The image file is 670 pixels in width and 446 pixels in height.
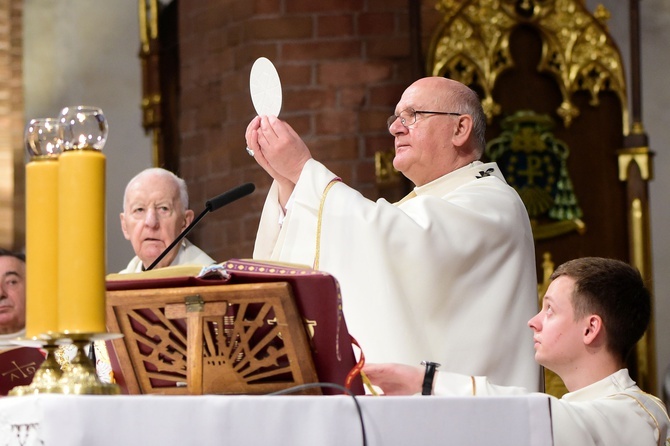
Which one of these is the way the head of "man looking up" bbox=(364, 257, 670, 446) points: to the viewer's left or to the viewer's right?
to the viewer's left

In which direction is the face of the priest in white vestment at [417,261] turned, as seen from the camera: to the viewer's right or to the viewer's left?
to the viewer's left

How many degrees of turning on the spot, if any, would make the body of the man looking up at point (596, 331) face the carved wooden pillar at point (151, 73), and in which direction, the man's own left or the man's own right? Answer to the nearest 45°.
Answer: approximately 45° to the man's own right

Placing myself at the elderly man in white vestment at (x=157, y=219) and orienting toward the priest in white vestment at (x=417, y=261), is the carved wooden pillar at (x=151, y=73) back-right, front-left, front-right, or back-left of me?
back-left

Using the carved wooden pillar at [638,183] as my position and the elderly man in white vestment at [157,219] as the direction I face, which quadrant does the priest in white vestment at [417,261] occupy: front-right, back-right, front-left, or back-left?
front-left

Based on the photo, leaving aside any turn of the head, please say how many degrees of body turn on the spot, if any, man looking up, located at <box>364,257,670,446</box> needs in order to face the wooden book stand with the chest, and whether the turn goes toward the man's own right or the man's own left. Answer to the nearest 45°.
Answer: approximately 45° to the man's own left

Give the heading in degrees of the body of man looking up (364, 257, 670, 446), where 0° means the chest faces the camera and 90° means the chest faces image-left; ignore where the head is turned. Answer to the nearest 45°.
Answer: approximately 90°

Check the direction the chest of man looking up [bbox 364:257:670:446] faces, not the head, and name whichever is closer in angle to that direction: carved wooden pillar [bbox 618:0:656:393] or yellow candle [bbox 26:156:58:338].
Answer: the yellow candle

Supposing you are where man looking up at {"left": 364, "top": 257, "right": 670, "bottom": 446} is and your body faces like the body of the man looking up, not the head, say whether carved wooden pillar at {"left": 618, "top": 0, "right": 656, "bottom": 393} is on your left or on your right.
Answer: on your right

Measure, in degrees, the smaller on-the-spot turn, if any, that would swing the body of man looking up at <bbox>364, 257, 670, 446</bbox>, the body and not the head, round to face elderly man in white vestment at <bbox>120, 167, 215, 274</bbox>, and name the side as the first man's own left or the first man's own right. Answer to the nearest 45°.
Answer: approximately 45° to the first man's own right
